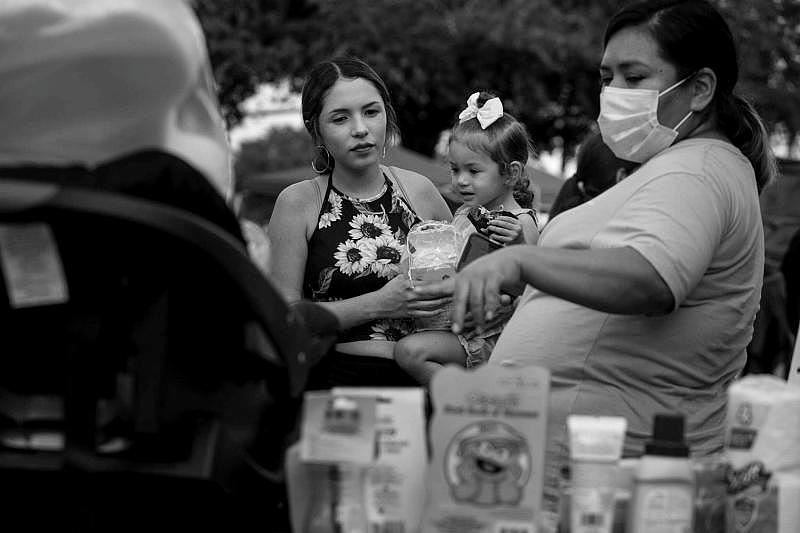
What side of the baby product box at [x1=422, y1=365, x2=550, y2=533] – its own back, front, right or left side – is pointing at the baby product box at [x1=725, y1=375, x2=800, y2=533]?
left

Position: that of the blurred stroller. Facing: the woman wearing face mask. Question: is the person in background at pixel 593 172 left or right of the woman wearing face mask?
left

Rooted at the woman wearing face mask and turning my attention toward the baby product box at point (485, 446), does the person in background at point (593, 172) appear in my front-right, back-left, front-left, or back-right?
back-right

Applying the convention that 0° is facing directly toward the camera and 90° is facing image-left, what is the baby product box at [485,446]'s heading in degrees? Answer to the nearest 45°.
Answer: approximately 0°

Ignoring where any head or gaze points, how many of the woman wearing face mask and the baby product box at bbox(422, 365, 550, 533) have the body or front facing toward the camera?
1

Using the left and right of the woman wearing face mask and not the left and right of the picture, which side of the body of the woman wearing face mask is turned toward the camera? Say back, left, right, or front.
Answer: left

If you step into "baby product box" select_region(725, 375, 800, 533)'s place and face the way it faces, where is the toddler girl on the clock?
The toddler girl is roughly at 5 o'clock from the baby product box.

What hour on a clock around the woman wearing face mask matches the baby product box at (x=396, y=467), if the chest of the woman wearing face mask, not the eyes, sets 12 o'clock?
The baby product box is roughly at 10 o'clock from the woman wearing face mask.
